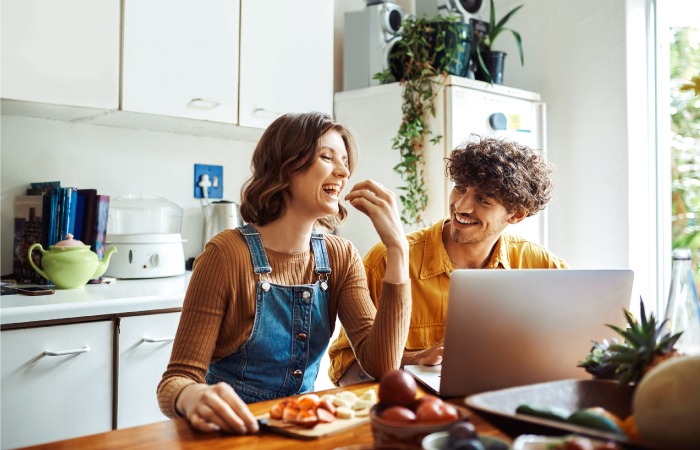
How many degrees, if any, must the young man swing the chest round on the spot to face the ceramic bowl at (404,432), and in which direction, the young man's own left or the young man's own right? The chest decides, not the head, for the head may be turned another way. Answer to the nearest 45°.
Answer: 0° — they already face it

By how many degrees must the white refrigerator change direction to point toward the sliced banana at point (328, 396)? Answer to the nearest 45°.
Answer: approximately 45° to its right

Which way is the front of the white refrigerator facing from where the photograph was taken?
facing the viewer and to the right of the viewer

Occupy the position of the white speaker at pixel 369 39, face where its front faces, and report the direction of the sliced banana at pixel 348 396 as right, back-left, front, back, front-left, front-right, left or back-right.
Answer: front-right

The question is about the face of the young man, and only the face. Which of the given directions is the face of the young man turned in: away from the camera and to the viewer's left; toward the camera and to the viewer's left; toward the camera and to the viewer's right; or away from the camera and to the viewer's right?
toward the camera and to the viewer's left

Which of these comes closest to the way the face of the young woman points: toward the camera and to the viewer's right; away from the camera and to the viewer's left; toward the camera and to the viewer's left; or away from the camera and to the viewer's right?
toward the camera and to the viewer's right

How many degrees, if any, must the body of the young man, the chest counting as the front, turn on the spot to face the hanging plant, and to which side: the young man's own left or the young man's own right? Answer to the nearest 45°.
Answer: approximately 180°
